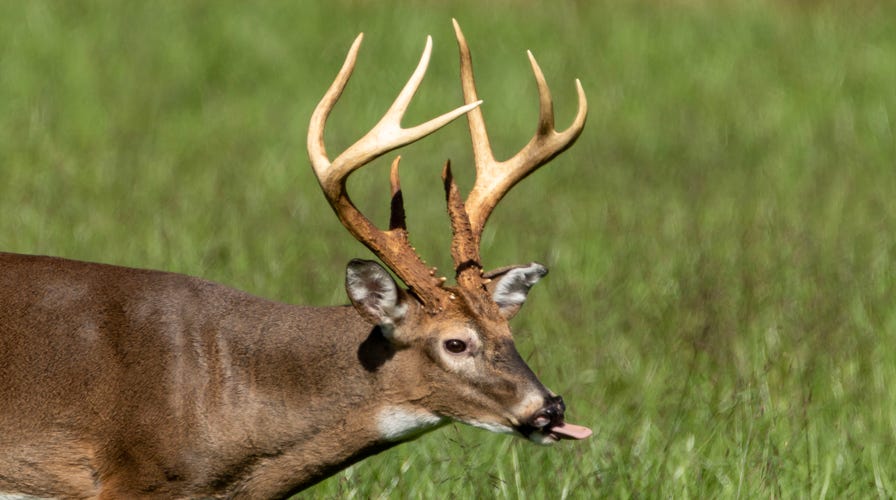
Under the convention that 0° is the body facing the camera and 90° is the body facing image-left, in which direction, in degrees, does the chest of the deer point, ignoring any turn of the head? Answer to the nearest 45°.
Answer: approximately 270°
